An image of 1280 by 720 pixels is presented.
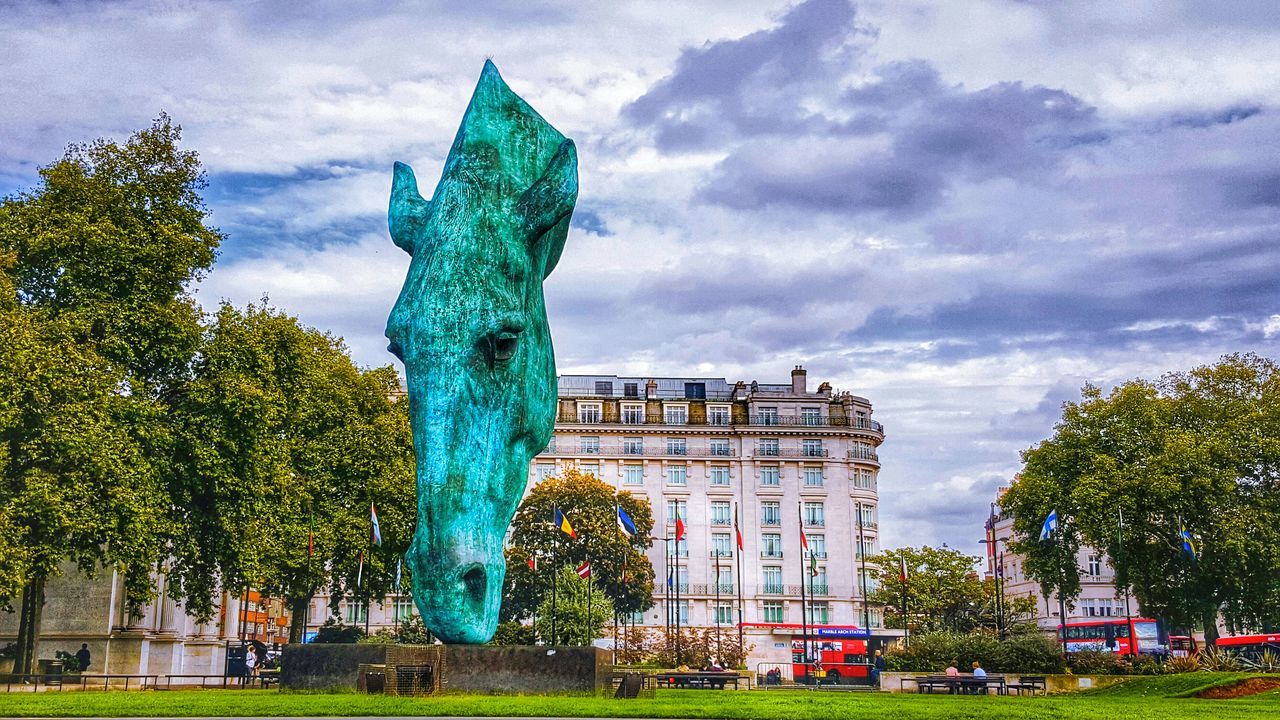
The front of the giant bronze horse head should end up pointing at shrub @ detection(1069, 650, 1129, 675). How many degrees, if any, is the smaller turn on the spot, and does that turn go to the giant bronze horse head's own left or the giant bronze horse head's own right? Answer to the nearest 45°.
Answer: approximately 180°

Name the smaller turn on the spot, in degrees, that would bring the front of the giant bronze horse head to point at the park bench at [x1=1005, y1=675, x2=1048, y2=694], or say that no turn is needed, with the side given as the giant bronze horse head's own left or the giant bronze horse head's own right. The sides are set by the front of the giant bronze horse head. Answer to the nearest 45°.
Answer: approximately 180°

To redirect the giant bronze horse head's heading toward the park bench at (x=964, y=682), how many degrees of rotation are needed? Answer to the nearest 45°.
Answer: approximately 180°

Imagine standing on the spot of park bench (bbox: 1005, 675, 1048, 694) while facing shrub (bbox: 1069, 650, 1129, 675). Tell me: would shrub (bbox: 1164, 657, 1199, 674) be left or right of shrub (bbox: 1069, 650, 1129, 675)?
right

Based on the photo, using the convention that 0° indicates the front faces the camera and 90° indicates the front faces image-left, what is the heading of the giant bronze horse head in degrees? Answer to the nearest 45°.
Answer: approximately 45°

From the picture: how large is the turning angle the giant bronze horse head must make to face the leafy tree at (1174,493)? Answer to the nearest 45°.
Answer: approximately 180°

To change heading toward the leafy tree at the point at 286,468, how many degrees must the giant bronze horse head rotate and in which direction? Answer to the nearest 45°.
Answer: approximately 135° to its right

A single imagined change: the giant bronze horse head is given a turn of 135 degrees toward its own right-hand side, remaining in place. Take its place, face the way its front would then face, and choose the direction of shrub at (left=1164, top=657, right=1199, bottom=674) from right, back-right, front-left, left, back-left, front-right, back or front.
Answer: front-right

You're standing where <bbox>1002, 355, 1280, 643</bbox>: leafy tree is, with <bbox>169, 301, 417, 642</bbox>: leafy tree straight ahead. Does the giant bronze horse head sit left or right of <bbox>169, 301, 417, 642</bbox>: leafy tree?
left

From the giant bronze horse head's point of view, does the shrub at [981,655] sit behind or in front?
behind

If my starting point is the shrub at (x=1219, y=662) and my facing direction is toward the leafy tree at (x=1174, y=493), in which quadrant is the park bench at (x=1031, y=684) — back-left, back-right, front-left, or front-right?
back-left
